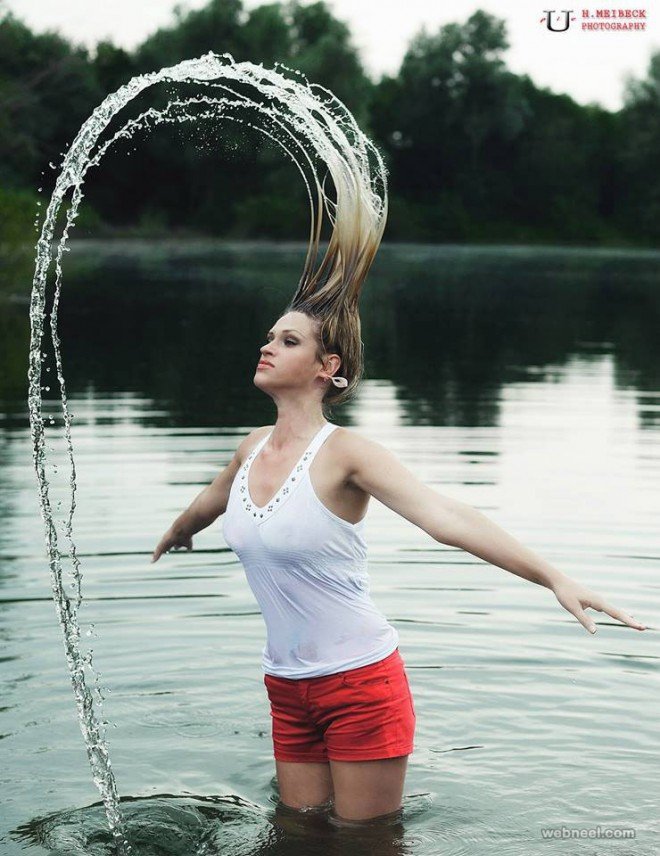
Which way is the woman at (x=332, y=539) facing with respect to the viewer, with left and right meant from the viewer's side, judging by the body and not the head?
facing the viewer and to the left of the viewer
